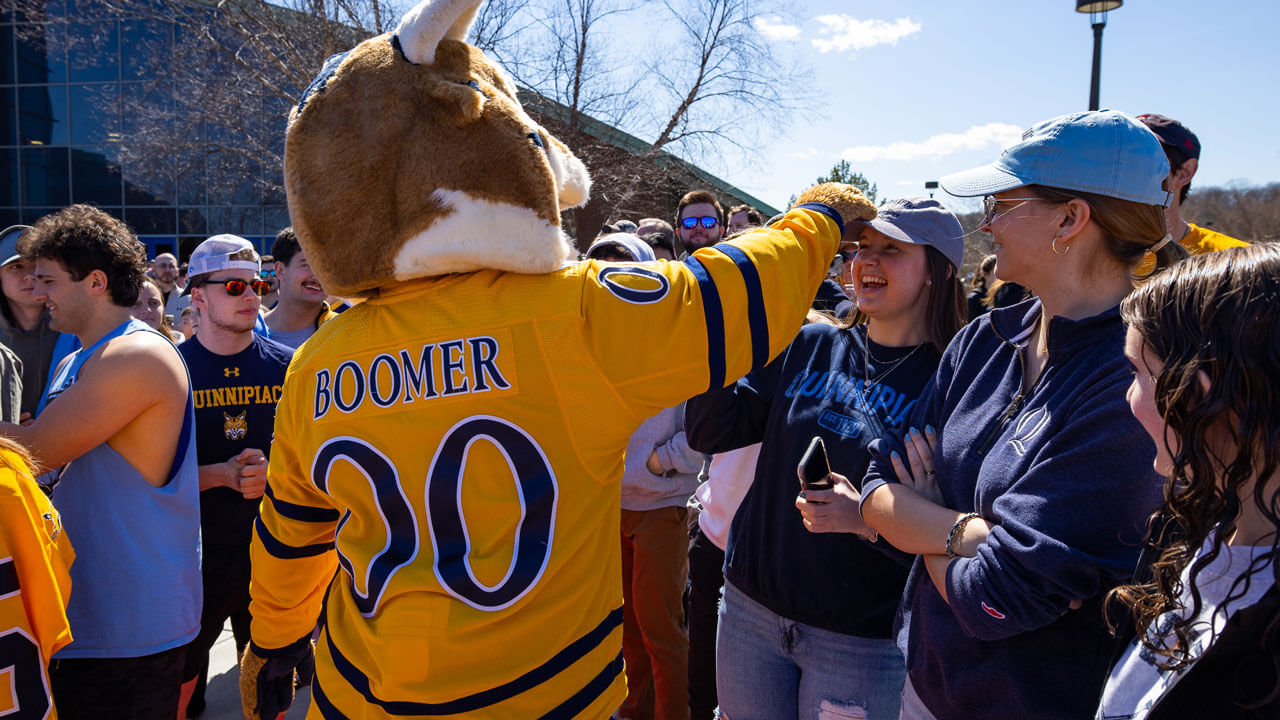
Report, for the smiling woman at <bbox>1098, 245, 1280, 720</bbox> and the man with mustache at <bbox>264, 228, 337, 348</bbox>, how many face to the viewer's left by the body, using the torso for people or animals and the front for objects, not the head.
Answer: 1

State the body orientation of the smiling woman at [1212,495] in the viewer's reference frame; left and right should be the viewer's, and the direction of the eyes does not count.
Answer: facing to the left of the viewer

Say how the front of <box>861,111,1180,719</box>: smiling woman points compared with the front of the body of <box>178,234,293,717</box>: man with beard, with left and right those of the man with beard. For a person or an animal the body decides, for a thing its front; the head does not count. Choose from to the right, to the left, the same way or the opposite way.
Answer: to the right

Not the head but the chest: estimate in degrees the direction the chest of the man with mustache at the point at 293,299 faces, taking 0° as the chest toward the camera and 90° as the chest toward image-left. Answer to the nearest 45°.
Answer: approximately 315°

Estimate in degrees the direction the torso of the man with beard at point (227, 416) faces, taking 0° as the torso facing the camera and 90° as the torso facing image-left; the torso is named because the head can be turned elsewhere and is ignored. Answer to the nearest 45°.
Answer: approximately 0°

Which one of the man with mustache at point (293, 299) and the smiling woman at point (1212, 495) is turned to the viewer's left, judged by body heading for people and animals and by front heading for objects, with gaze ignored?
the smiling woman

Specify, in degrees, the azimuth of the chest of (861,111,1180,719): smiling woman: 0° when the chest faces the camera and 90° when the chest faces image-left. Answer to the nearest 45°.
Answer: approximately 45°
